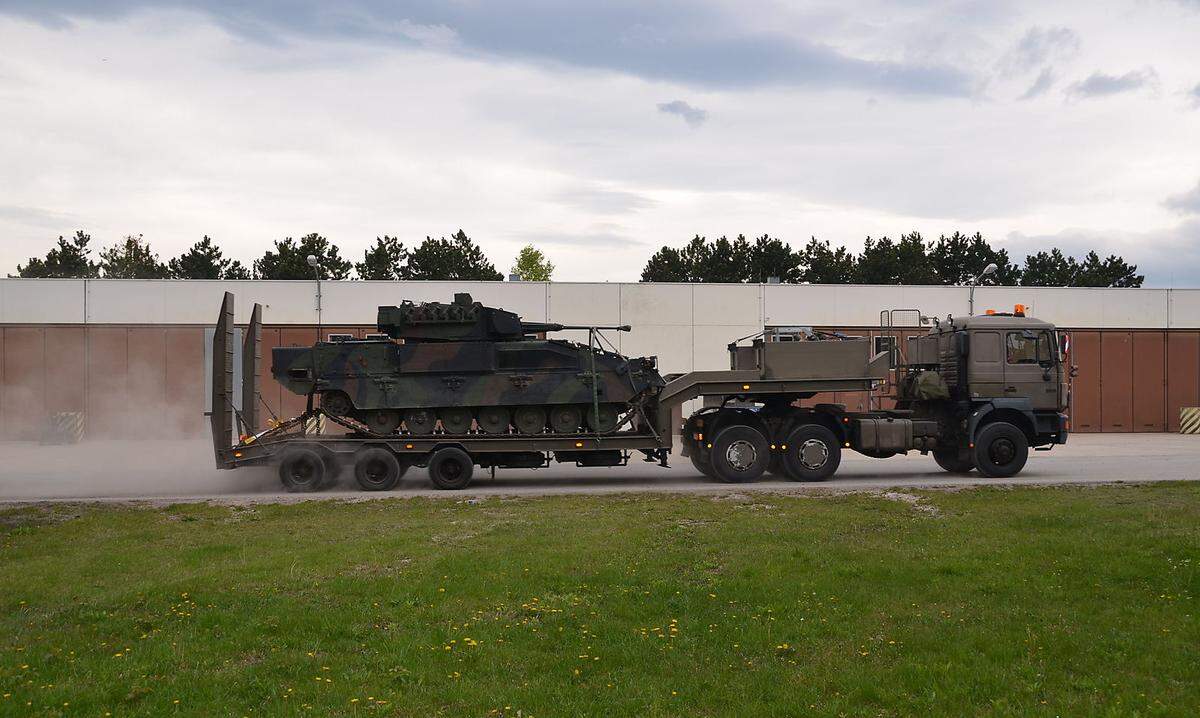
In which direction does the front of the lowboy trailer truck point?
to the viewer's right

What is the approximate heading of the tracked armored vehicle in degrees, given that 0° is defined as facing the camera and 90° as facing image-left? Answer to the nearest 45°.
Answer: approximately 270°
